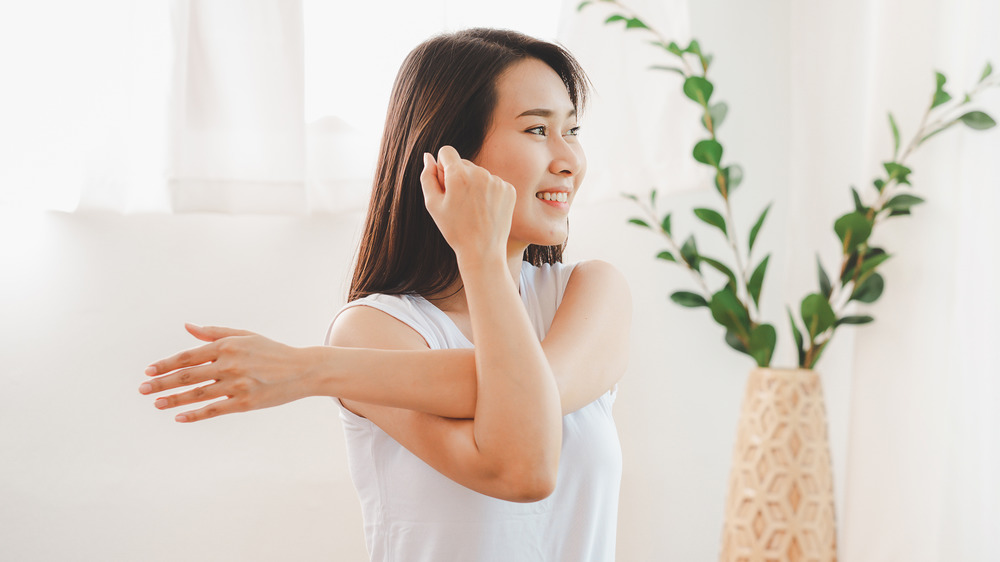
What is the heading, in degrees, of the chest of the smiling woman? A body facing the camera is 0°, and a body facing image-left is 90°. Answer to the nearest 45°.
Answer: approximately 315°

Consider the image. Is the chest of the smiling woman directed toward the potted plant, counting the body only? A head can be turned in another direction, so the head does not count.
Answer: no
